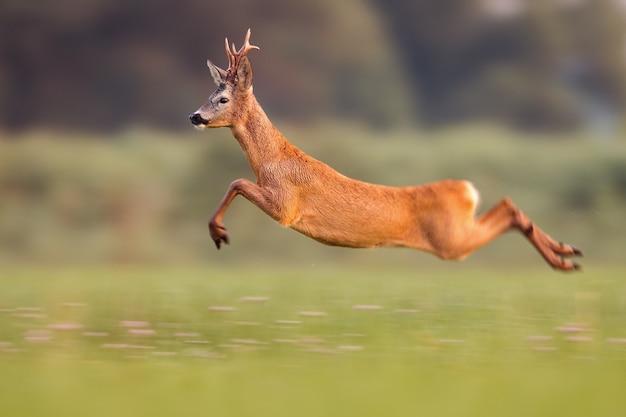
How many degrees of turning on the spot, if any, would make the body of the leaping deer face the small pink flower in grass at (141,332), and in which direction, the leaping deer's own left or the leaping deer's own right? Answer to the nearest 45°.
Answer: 0° — it already faces it

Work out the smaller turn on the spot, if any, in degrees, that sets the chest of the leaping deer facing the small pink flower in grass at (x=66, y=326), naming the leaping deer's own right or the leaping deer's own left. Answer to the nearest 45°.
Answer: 0° — it already faces it

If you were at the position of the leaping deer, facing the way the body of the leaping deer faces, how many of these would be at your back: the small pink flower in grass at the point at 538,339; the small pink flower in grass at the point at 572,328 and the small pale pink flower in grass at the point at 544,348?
3

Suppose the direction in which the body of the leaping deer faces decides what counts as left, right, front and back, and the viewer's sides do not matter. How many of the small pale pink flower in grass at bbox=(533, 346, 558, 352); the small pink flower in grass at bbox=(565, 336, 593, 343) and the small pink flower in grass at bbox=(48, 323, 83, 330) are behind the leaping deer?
2

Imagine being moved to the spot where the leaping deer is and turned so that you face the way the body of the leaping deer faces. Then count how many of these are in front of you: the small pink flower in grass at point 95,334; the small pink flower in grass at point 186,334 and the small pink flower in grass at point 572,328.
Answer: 2

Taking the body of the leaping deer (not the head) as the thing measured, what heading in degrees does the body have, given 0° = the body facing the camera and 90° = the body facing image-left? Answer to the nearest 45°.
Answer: approximately 90°

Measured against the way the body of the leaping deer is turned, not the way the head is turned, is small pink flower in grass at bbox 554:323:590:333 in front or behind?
behind

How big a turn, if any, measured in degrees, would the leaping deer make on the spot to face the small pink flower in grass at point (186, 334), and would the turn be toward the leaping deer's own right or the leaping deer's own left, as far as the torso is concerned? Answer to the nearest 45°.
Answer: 0° — it already faces it
